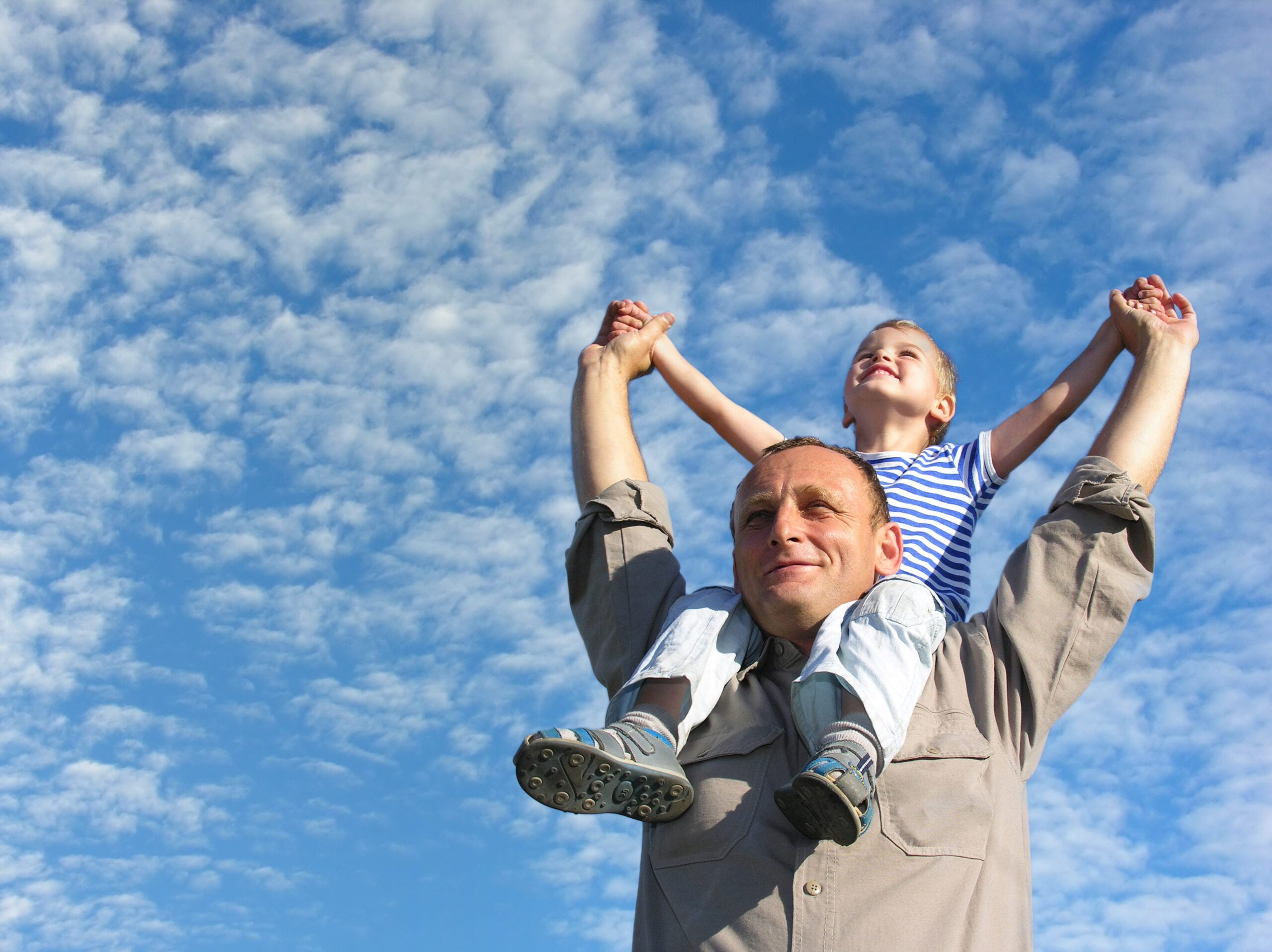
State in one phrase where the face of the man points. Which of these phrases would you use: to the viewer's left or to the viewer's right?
to the viewer's left

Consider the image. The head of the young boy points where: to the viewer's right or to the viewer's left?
to the viewer's left

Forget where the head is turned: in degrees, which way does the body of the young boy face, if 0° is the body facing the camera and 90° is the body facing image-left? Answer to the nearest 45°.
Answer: approximately 45°
